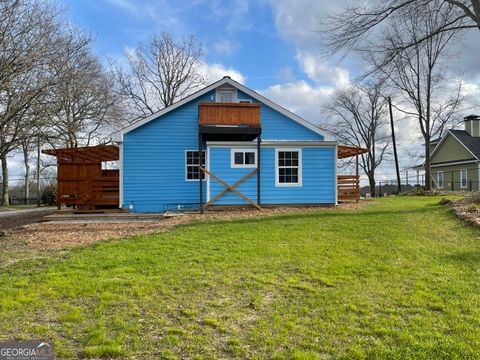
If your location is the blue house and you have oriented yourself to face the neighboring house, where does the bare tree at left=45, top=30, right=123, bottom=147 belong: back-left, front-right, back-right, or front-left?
back-left

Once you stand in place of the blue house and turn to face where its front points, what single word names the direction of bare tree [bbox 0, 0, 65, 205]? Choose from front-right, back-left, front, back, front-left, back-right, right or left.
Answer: back-right
